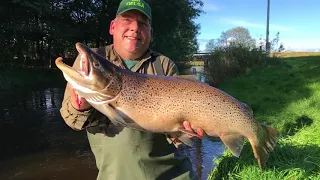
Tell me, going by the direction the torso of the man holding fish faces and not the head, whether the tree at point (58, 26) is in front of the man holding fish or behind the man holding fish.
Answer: behind

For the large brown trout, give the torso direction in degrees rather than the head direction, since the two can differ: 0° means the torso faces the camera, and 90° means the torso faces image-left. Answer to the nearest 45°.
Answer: approximately 90°

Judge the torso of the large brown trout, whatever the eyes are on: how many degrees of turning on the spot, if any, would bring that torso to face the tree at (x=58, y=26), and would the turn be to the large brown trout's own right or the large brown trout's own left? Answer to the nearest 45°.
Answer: approximately 90° to the large brown trout's own right

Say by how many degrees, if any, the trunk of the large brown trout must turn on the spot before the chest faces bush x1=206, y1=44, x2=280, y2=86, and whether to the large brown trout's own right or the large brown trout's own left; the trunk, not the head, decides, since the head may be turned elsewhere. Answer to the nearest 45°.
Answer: approximately 90° to the large brown trout's own right

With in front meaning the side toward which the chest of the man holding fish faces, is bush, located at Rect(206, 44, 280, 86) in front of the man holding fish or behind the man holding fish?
behind

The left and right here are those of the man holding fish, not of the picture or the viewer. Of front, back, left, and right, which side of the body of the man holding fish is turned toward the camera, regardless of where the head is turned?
front
